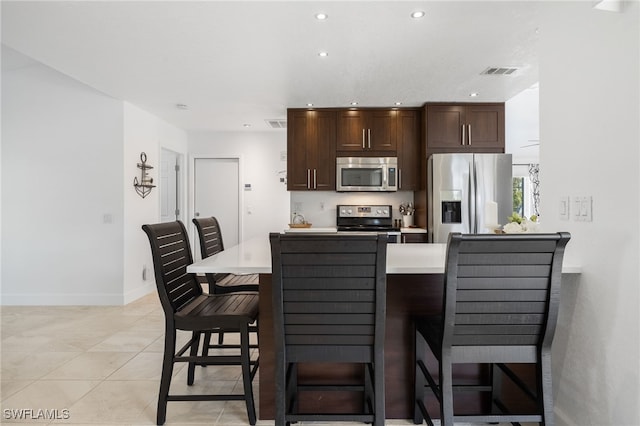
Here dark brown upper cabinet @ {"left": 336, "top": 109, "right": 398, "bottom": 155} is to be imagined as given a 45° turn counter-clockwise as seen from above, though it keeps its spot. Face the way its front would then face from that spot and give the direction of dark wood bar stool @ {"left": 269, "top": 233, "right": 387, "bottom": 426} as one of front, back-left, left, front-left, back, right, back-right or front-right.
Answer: front-right

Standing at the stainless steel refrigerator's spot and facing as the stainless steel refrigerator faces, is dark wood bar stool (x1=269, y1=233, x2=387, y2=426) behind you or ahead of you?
ahead

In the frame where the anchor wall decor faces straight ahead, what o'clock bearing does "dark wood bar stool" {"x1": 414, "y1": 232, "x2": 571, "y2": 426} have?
The dark wood bar stool is roughly at 1 o'clock from the anchor wall decor.

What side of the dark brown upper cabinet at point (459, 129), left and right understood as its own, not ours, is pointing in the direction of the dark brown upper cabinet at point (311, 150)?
right

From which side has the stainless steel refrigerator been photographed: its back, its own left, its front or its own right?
front

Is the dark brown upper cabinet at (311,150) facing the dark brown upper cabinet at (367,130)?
no

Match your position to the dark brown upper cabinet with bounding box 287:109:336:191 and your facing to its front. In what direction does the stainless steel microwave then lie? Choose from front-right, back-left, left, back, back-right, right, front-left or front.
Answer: left

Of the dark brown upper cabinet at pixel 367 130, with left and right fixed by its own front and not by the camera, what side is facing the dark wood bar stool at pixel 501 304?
front

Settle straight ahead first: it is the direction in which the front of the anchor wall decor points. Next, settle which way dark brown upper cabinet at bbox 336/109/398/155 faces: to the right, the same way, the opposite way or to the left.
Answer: to the right

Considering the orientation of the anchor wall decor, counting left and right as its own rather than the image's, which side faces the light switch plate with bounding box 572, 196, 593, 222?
front

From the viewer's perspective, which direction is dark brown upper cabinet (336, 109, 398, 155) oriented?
toward the camera

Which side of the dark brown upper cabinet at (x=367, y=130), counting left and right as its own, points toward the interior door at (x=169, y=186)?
right

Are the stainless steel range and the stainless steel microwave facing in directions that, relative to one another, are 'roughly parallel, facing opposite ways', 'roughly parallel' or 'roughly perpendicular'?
roughly parallel

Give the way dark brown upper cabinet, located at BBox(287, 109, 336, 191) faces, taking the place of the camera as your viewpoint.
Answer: facing the viewer

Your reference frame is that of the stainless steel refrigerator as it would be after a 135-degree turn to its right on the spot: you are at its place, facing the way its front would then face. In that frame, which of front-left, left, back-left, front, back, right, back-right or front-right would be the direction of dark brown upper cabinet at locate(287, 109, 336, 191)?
front-left

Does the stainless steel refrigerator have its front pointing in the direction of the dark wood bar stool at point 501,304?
yes

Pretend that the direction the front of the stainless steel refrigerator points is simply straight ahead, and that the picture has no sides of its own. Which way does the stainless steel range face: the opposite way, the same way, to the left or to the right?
the same way

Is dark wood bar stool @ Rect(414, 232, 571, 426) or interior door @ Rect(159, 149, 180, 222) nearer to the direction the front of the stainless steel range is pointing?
the dark wood bar stool

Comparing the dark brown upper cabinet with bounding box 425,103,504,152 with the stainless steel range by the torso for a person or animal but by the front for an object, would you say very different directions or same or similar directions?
same or similar directions

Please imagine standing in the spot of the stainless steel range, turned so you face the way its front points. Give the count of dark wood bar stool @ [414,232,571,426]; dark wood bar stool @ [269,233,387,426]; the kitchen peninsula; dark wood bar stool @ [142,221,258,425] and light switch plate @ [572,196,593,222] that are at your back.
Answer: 0

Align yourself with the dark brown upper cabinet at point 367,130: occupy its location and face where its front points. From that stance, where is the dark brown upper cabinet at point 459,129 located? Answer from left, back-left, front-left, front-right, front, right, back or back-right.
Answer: left
